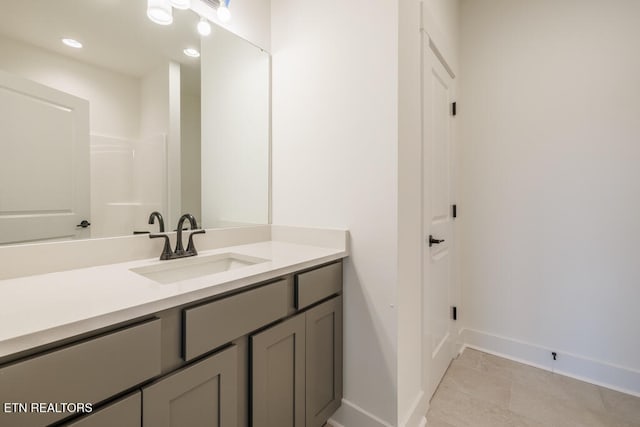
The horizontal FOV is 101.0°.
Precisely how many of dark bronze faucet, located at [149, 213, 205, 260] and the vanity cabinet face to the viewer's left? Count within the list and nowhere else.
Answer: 0

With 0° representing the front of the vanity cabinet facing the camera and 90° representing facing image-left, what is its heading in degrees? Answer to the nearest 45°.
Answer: approximately 315°

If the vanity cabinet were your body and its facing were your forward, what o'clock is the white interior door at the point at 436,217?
The white interior door is roughly at 10 o'clock from the vanity cabinet.

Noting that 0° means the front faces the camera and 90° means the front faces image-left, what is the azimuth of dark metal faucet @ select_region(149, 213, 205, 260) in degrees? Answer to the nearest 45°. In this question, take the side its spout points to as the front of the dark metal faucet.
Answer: approximately 315°
